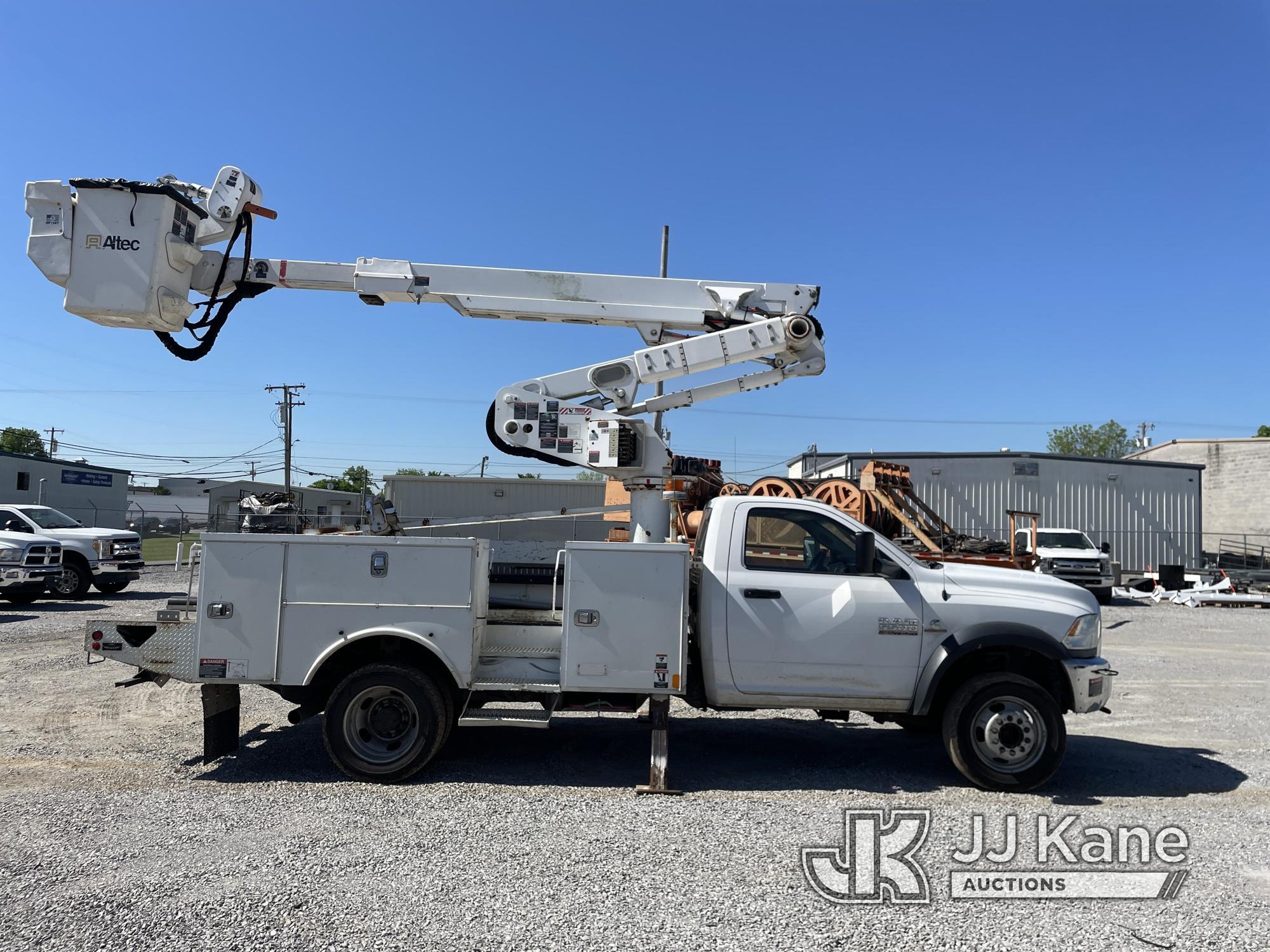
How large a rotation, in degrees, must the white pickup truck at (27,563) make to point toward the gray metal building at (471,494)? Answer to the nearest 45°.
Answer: approximately 90° to its left

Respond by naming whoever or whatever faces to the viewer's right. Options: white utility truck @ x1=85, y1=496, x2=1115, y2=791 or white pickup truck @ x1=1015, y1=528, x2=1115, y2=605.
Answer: white utility truck @ x1=85, y1=496, x2=1115, y2=791

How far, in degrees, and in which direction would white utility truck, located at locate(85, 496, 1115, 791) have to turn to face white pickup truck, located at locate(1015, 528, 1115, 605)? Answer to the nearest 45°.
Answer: approximately 45° to its left

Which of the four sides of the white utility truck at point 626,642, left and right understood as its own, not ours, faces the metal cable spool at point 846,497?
left

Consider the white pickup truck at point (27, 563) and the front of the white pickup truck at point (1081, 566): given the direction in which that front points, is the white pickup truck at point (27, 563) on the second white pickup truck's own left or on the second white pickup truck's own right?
on the second white pickup truck's own right

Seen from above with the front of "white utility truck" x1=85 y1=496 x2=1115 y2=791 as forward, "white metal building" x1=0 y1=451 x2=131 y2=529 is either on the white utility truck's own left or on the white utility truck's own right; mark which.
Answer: on the white utility truck's own left

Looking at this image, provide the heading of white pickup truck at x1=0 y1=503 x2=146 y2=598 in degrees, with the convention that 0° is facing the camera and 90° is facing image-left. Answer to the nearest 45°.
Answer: approximately 315°

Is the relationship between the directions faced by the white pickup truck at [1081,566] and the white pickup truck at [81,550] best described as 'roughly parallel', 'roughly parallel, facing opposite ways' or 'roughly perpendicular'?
roughly perpendicular

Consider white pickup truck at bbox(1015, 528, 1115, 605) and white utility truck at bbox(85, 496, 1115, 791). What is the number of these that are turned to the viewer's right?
1

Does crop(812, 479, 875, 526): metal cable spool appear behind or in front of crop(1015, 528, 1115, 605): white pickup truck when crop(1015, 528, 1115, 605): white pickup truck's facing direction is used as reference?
in front

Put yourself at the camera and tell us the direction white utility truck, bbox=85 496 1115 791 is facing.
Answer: facing to the right of the viewer

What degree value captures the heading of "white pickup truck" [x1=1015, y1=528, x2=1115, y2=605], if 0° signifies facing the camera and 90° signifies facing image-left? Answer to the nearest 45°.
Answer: approximately 0°
